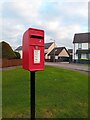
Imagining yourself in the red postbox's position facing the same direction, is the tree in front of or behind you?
behind

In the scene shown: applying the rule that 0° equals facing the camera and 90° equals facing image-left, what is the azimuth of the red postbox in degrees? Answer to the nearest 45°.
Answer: approximately 315°
